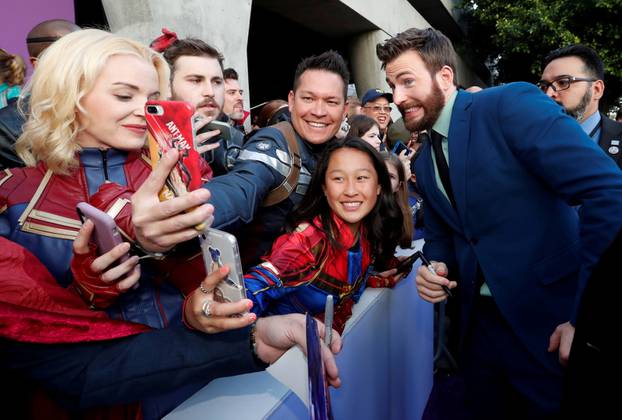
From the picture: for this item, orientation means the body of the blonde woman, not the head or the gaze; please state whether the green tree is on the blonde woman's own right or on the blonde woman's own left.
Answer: on the blonde woman's own left

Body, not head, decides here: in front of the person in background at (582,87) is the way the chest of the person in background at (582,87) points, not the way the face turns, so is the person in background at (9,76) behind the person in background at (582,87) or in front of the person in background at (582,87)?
in front

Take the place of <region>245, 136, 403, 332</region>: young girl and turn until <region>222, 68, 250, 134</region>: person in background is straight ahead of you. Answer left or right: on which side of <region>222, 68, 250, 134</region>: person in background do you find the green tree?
right

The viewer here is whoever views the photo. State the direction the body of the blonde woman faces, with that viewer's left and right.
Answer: facing the viewer and to the right of the viewer

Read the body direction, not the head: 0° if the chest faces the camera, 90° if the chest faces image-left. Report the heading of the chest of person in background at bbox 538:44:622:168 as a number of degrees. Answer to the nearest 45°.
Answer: approximately 45°

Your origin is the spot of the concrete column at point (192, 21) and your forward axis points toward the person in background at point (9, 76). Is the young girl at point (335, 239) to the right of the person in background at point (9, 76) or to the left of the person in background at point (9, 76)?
left

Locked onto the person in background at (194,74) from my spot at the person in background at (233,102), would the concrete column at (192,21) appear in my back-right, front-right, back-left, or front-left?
back-right

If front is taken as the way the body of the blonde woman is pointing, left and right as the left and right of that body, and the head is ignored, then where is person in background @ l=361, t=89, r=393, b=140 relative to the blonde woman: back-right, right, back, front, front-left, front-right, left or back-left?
left

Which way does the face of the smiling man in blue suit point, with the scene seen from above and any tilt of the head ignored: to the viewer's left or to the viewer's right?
to the viewer's left

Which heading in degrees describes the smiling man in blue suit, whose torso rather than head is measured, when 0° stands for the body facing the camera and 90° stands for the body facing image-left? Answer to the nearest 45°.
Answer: approximately 45°

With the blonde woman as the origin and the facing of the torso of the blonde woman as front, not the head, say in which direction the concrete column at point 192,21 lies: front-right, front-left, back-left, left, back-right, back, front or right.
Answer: back-left
